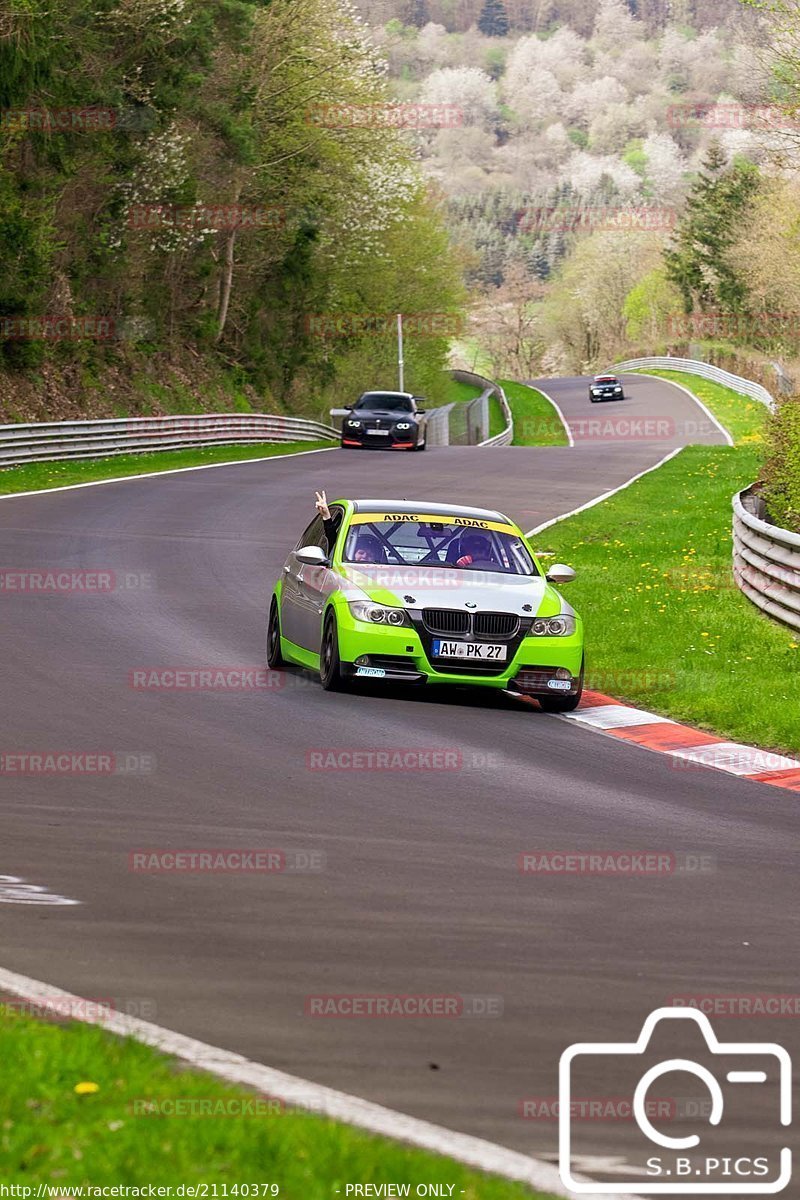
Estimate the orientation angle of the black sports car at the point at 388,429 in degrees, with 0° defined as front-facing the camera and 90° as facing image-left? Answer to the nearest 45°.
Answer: approximately 0°

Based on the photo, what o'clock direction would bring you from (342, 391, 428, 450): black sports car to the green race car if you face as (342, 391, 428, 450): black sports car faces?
The green race car is roughly at 12 o'clock from the black sports car.

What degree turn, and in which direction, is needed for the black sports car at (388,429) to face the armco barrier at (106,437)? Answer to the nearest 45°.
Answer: approximately 45° to its right

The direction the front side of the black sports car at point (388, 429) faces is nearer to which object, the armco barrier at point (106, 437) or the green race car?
the green race car

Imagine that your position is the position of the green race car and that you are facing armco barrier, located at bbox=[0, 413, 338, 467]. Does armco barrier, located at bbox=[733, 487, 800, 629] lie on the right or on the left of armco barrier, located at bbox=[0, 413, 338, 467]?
right
